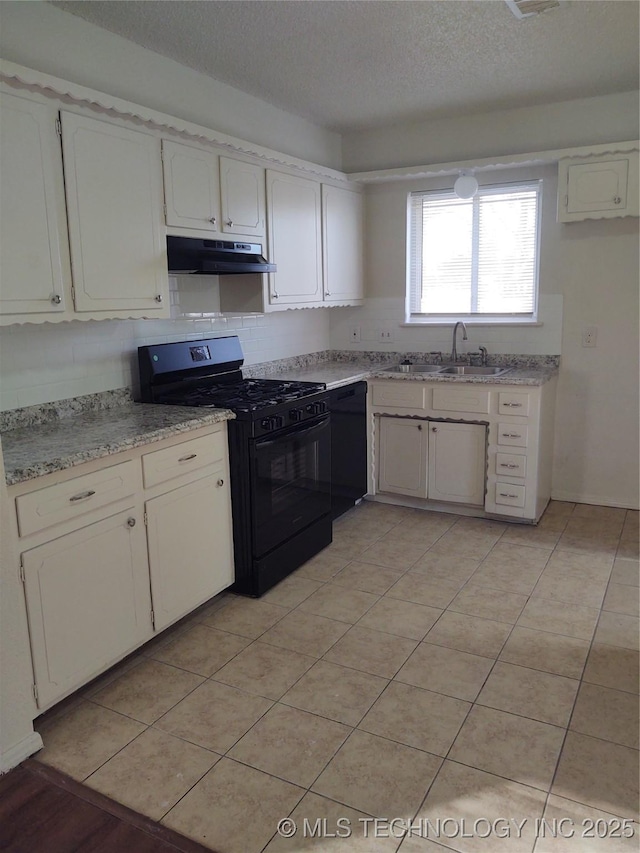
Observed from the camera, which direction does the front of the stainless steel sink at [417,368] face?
facing the viewer

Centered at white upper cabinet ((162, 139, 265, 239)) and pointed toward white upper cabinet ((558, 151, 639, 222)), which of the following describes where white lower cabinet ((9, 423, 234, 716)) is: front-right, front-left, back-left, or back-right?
back-right

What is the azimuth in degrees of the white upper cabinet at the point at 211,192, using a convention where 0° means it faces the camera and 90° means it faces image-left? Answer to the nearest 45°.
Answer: approximately 315°

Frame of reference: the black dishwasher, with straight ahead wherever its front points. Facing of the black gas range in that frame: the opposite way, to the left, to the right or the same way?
the same way

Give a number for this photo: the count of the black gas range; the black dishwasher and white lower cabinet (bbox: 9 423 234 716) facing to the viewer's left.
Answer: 0

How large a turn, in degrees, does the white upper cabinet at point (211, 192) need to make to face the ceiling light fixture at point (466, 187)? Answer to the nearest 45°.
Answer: approximately 90° to its left

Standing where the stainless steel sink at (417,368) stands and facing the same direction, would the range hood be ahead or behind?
ahead

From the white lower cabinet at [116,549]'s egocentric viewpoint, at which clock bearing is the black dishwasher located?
The black dishwasher is roughly at 9 o'clock from the white lower cabinet.

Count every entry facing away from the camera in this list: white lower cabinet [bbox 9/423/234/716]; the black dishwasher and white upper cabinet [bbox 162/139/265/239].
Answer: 0

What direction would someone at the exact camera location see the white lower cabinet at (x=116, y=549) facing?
facing the viewer and to the right of the viewer

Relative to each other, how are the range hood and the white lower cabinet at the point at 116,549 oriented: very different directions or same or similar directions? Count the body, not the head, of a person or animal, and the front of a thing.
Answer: same or similar directions

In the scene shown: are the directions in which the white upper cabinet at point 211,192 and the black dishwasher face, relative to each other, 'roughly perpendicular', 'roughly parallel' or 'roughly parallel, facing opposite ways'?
roughly parallel

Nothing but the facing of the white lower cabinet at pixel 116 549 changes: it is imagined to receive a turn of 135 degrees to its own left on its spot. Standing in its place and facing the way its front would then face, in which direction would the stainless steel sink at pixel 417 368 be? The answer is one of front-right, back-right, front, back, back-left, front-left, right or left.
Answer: front-right

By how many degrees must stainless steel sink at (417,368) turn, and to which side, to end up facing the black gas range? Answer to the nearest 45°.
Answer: approximately 45° to its right

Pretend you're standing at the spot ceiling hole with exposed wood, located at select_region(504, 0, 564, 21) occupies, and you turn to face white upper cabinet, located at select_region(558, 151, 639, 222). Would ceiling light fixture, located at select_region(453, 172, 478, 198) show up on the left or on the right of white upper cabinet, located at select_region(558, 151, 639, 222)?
left

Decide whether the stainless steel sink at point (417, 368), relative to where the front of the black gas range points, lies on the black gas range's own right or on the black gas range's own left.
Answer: on the black gas range's own left
